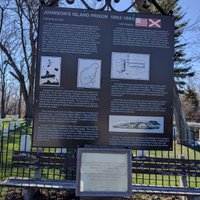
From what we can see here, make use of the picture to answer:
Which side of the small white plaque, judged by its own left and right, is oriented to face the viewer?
front

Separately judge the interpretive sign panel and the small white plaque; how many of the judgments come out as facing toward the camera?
2

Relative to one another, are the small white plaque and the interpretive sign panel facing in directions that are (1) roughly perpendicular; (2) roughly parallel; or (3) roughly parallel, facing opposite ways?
roughly parallel

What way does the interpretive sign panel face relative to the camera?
toward the camera
